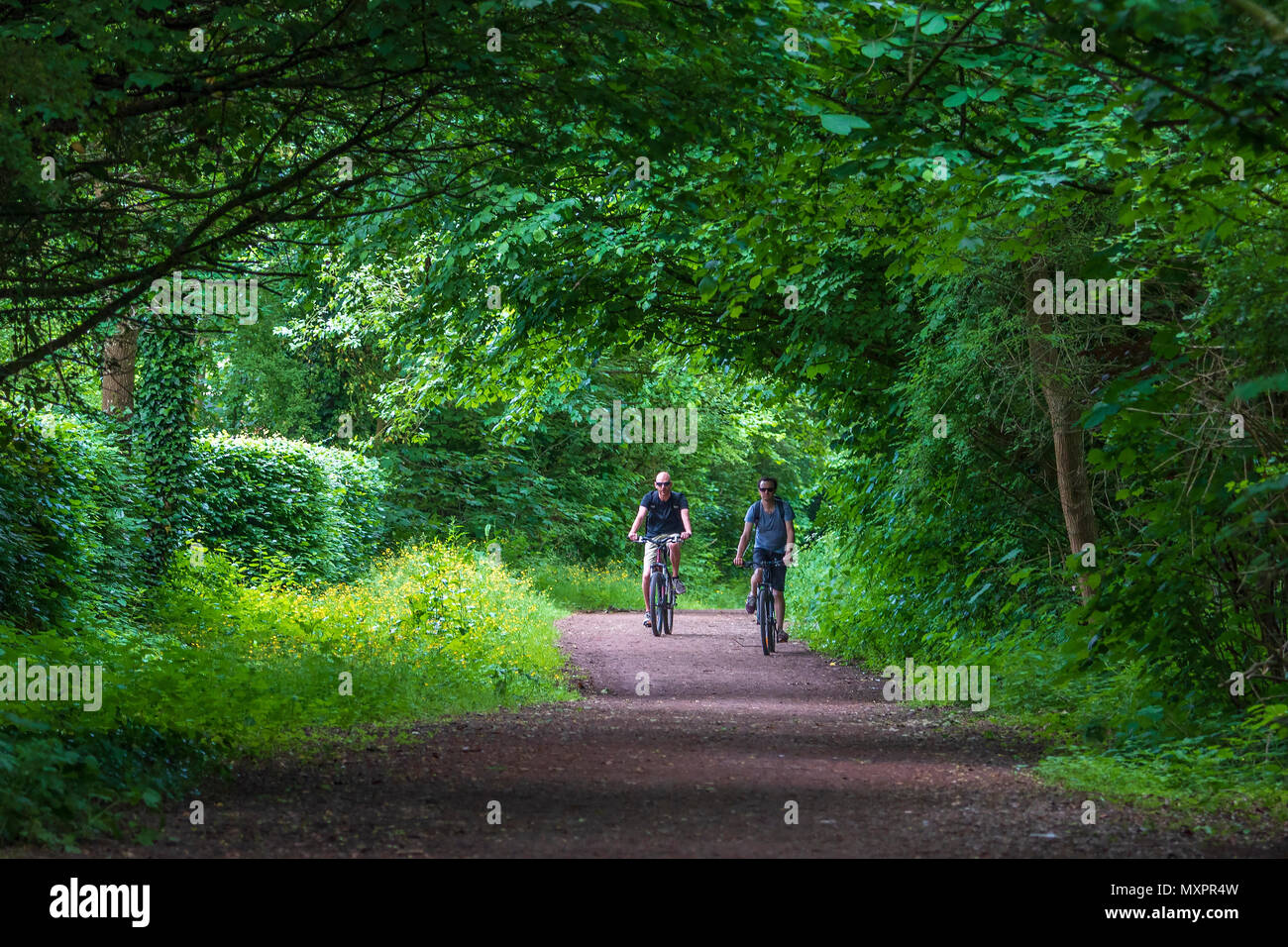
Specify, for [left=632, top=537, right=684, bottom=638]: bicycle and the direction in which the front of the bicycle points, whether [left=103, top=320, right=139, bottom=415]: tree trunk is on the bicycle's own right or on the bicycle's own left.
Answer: on the bicycle's own right

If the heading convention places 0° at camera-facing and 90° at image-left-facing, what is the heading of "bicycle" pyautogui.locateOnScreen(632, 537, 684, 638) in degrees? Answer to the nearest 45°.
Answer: approximately 0°

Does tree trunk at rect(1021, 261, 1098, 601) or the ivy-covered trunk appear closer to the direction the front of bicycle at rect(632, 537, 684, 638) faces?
the tree trunk

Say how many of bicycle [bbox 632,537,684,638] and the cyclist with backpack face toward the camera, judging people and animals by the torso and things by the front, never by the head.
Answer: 2
